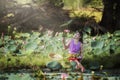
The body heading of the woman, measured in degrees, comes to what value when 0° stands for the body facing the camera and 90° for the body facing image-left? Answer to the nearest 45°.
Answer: approximately 0°

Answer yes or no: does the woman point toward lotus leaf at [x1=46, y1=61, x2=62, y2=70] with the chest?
no
